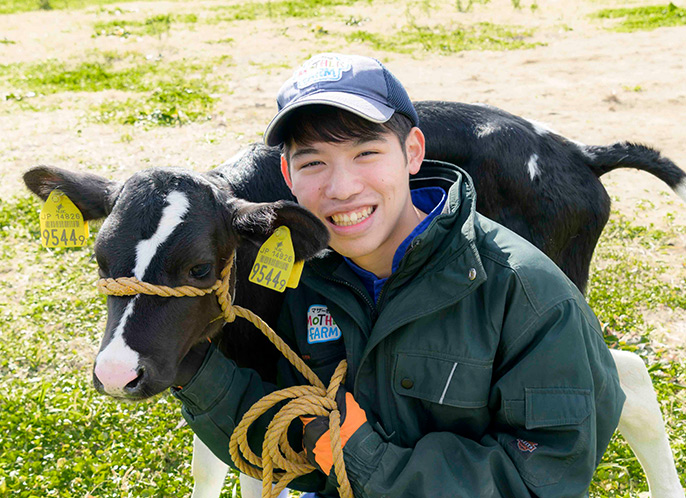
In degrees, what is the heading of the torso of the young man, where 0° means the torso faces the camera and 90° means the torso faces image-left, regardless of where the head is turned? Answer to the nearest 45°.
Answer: approximately 45°

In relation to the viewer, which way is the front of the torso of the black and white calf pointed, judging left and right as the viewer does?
facing the viewer and to the left of the viewer

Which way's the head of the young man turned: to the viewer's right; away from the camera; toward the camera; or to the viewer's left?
toward the camera
